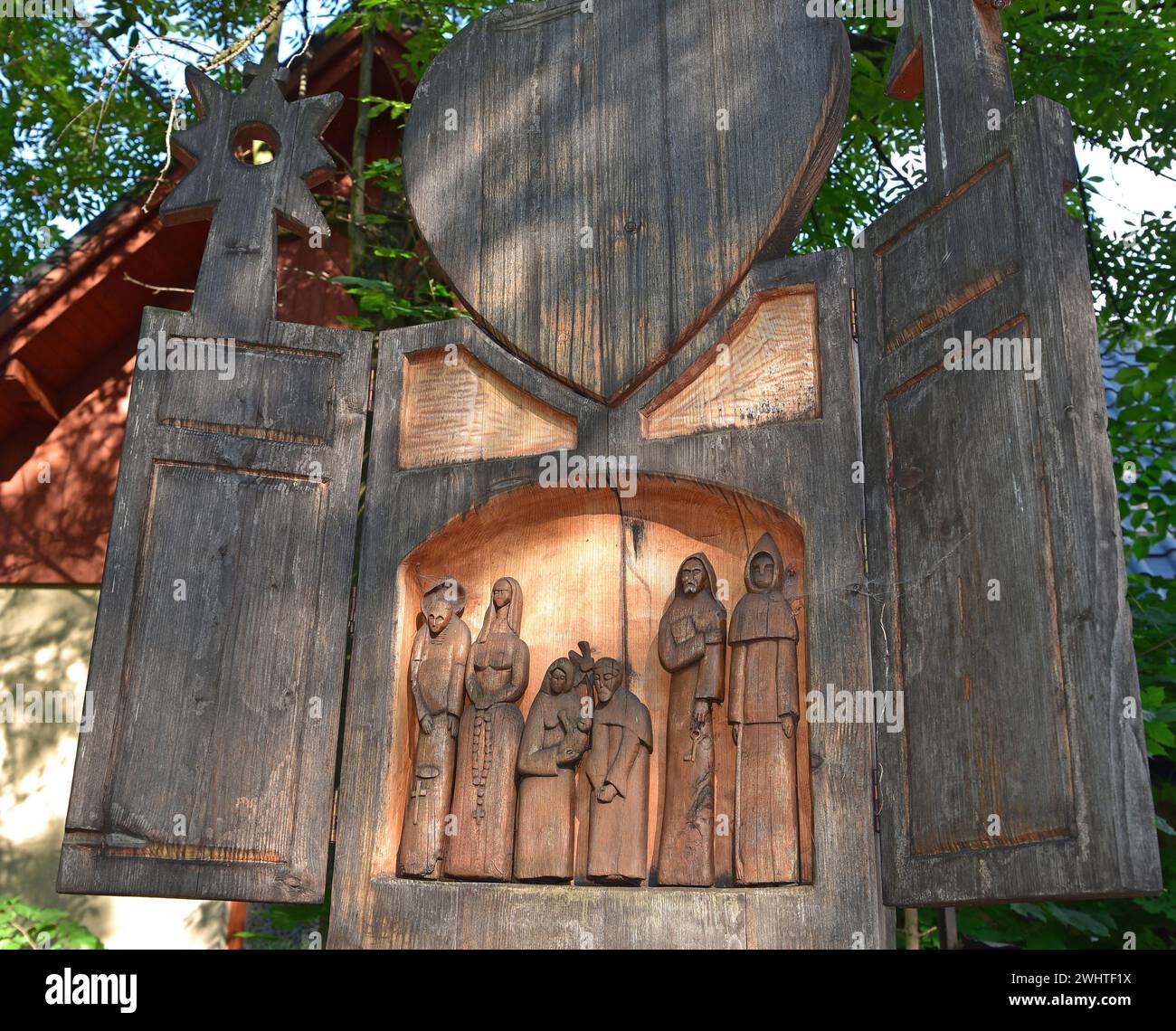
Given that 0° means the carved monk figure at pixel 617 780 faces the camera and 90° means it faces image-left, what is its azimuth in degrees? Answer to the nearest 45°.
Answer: approximately 45°

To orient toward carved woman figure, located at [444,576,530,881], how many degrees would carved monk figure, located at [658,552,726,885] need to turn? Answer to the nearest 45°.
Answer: approximately 90° to its right

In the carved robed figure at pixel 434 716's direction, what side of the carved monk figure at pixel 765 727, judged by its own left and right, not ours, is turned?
right
